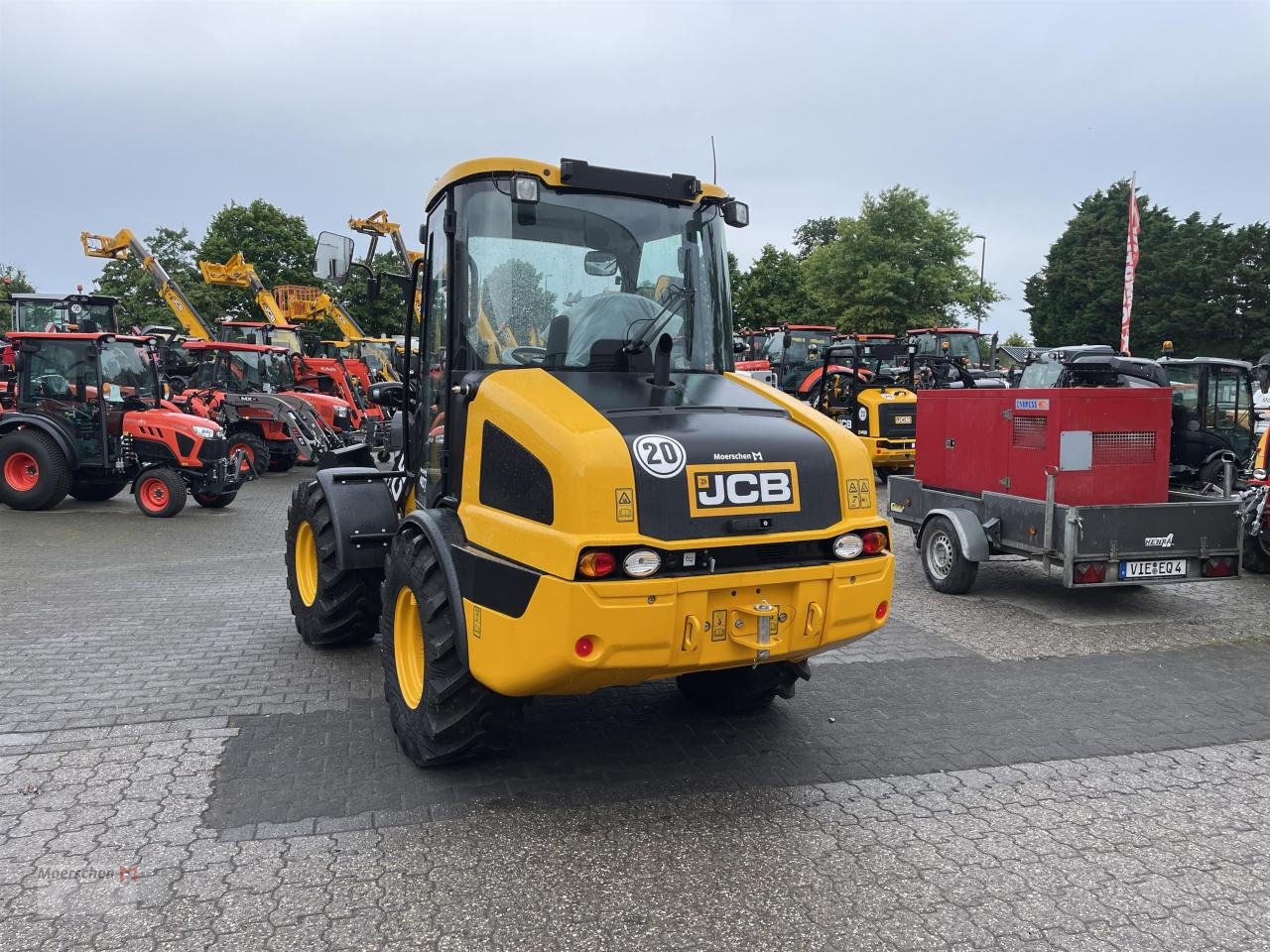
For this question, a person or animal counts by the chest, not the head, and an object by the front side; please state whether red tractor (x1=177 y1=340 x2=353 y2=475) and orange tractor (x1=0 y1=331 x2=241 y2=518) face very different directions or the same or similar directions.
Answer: same or similar directions

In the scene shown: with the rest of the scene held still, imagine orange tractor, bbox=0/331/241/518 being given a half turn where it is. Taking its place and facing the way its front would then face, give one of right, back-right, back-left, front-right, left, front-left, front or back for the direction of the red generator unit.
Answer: back

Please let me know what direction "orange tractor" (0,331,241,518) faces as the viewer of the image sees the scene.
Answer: facing the viewer and to the right of the viewer

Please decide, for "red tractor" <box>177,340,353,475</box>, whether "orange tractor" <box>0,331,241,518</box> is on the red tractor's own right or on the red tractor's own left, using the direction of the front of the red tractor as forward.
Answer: on the red tractor's own right

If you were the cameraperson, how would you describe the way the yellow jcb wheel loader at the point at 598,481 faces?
facing away from the viewer and to the left of the viewer

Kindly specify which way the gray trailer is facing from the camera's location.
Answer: facing away from the viewer and to the left of the viewer

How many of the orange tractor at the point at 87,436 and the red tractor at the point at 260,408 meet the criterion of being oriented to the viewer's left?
0

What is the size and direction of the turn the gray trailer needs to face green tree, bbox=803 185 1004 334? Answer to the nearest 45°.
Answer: approximately 45° to its right

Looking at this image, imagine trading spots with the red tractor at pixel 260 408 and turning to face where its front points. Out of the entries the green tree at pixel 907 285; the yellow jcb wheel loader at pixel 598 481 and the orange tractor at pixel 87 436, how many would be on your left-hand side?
1

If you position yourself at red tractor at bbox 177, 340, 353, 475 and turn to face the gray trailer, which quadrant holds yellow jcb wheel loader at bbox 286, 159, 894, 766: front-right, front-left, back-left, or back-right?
front-right

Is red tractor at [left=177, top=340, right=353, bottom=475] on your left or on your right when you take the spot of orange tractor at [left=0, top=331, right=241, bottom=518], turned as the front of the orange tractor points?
on your left

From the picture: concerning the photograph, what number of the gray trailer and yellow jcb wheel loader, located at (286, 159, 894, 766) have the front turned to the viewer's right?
0
